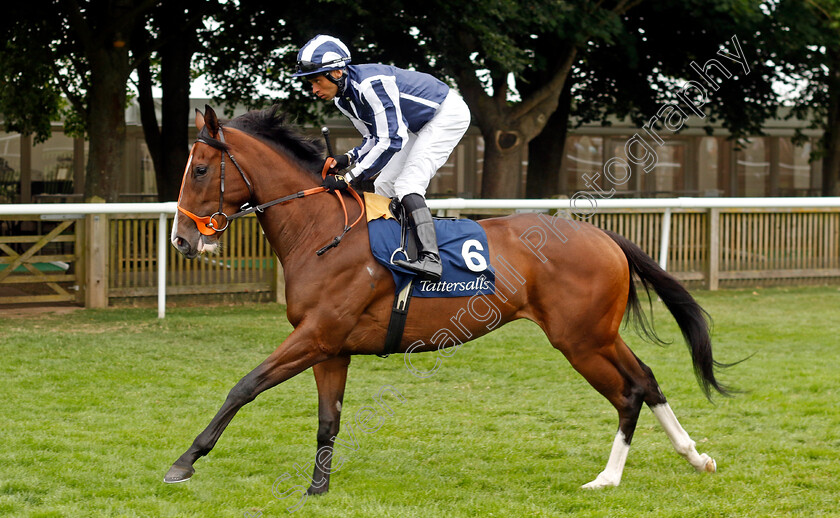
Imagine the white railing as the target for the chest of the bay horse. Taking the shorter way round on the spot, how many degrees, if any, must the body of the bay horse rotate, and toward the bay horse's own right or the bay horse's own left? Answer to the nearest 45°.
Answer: approximately 90° to the bay horse's own right

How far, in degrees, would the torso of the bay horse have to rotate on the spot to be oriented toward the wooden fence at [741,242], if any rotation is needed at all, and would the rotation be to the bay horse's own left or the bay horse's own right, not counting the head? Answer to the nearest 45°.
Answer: approximately 135° to the bay horse's own right

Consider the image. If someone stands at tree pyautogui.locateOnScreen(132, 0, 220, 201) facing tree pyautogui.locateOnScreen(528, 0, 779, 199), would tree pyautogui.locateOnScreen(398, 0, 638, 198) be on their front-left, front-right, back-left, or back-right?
front-right

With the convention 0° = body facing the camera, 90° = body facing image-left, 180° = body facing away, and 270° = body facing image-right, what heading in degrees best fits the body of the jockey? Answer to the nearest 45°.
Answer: approximately 90°

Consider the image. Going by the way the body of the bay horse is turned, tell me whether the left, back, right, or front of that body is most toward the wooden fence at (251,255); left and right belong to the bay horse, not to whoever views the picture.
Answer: right

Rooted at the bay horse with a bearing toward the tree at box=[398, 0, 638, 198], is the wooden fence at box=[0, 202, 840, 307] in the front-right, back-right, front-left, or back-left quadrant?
front-left

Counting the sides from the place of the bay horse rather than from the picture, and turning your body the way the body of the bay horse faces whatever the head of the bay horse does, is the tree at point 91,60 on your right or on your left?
on your right

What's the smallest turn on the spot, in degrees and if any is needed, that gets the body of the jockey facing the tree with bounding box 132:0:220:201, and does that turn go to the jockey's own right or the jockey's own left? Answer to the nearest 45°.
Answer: approximately 90° to the jockey's own right

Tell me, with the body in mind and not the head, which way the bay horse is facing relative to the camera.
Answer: to the viewer's left

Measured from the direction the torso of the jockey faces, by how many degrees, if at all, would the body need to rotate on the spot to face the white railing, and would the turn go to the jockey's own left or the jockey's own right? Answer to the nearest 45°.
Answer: approximately 90° to the jockey's own right

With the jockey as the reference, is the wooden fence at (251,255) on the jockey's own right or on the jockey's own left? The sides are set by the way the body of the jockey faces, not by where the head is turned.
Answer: on the jockey's own right
